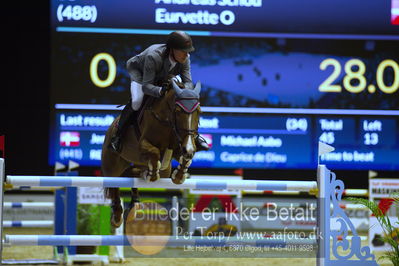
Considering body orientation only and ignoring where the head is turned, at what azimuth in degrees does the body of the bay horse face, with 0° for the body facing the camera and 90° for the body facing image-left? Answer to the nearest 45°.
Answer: approximately 315°

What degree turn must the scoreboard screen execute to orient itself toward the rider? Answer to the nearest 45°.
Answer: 0° — it already faces them

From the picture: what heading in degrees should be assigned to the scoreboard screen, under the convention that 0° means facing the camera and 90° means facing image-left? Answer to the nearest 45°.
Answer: approximately 0°
